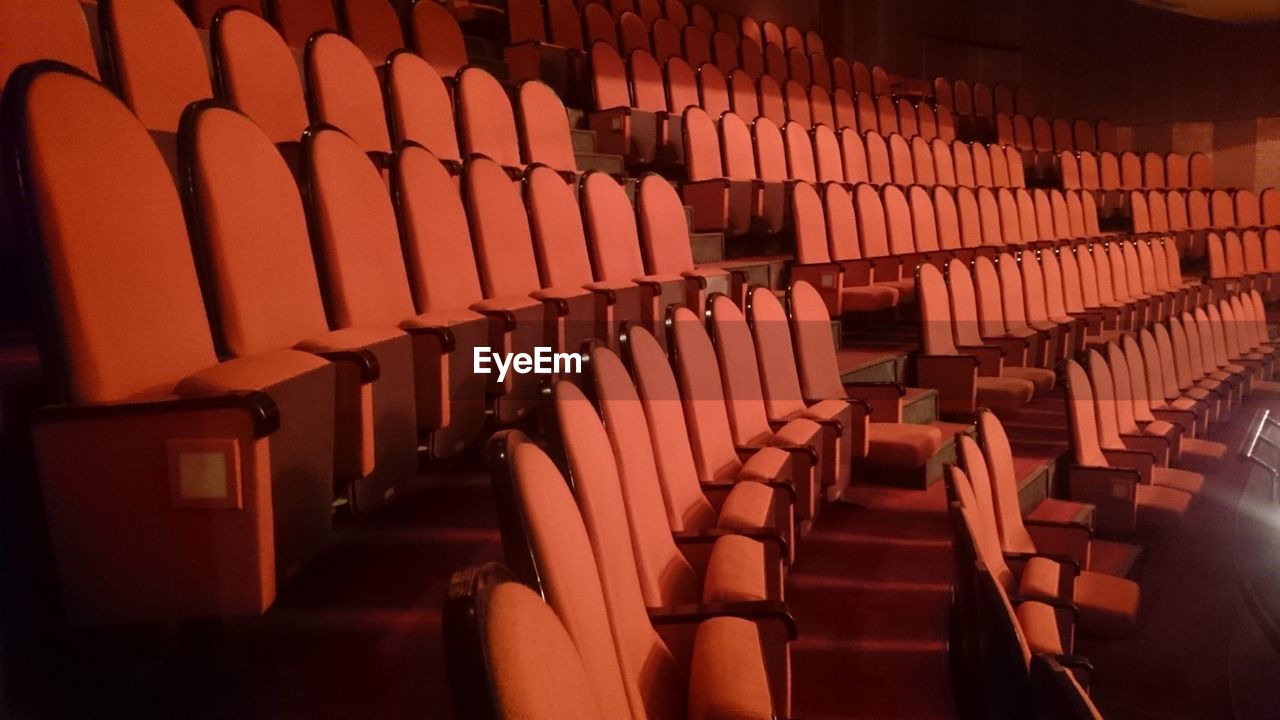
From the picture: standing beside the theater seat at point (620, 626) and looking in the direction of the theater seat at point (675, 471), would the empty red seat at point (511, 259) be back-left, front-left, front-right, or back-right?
front-left

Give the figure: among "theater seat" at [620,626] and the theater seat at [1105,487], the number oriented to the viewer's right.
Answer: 2

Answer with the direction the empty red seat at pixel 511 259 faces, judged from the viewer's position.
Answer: facing the viewer and to the right of the viewer

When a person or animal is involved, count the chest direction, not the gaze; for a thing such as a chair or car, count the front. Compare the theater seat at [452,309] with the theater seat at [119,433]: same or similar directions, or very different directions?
same or similar directions

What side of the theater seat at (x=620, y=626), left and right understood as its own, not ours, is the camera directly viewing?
right

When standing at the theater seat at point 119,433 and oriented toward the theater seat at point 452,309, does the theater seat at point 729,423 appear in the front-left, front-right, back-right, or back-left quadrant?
front-right

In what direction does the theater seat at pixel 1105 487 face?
to the viewer's right

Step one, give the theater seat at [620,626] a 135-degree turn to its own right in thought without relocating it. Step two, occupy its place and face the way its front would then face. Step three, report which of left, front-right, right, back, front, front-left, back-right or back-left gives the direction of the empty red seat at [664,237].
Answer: back-right

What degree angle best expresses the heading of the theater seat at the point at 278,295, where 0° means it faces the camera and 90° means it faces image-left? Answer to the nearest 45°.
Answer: approximately 315°

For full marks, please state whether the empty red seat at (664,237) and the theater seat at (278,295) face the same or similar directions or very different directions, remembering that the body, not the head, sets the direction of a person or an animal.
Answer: same or similar directions
